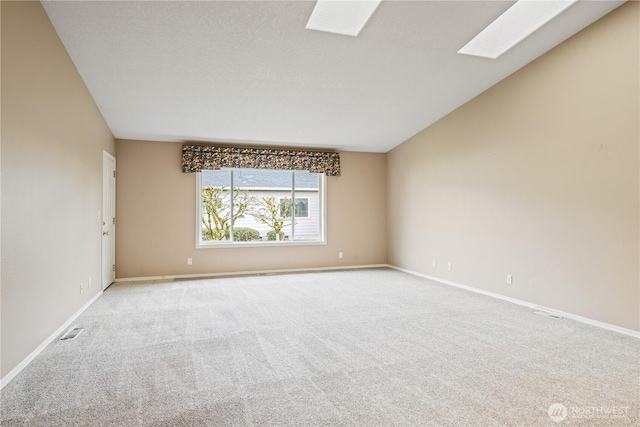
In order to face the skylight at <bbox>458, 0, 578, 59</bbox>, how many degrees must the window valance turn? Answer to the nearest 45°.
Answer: approximately 45° to its left

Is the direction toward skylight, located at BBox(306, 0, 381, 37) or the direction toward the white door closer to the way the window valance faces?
the skylight

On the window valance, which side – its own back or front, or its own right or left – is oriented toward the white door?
right

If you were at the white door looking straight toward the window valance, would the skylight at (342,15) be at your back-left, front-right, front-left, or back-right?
front-right

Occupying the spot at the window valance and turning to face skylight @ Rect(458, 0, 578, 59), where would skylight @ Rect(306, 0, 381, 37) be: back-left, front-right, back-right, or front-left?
front-right

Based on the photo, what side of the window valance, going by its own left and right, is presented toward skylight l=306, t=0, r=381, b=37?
front

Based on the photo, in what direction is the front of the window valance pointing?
toward the camera

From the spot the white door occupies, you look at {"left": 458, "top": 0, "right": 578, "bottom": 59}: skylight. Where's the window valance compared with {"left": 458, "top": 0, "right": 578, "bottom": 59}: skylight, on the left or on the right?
left
